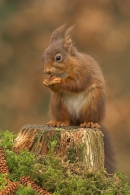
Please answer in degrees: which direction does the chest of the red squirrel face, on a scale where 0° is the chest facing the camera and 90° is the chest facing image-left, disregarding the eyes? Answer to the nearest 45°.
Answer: approximately 45°
